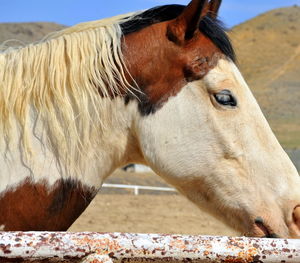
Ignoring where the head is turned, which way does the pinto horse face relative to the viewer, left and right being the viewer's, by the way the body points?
facing to the right of the viewer

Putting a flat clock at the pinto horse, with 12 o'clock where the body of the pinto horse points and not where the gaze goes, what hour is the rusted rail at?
The rusted rail is roughly at 3 o'clock from the pinto horse.
